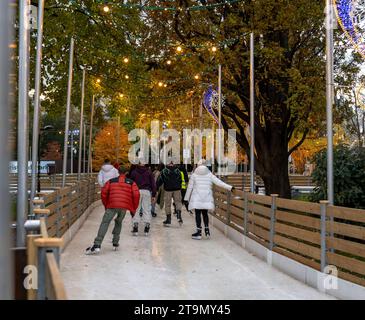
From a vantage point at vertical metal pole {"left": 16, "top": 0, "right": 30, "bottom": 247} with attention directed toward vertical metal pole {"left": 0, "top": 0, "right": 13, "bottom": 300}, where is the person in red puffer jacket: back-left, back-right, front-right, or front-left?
back-left

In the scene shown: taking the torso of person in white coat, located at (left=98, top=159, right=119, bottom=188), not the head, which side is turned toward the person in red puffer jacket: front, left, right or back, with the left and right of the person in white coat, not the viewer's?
back

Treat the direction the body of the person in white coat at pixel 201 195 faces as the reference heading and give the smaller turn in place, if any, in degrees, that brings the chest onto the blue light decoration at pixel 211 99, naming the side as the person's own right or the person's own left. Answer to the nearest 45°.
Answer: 0° — they already face it

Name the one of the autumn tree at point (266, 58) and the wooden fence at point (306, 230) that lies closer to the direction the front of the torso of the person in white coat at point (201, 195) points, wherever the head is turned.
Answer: the autumn tree

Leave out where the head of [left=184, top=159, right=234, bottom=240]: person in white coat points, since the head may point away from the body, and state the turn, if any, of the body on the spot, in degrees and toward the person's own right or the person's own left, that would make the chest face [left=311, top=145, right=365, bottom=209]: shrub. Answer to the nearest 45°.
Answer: approximately 90° to the person's own right

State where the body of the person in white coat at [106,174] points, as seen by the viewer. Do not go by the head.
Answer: away from the camera

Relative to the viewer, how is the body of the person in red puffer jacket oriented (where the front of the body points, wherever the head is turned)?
away from the camera

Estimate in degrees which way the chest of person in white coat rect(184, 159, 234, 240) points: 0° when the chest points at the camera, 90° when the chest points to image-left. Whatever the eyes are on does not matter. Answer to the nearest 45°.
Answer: approximately 180°

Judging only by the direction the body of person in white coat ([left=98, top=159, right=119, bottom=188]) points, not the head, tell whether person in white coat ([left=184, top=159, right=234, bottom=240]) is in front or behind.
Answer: behind
